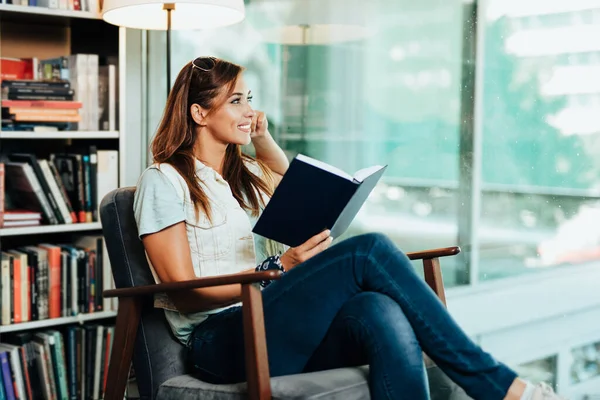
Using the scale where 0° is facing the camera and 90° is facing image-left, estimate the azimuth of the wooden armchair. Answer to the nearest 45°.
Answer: approximately 315°

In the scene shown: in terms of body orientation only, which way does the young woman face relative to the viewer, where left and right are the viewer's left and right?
facing the viewer and to the right of the viewer

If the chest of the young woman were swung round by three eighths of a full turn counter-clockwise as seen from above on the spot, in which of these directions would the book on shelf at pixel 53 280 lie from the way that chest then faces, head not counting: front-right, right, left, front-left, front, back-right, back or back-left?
front-left

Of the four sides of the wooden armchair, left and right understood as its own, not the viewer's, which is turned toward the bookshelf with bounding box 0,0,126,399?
back

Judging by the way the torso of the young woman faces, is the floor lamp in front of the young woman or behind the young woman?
behind

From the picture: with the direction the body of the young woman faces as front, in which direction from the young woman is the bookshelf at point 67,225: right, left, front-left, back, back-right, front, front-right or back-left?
back
